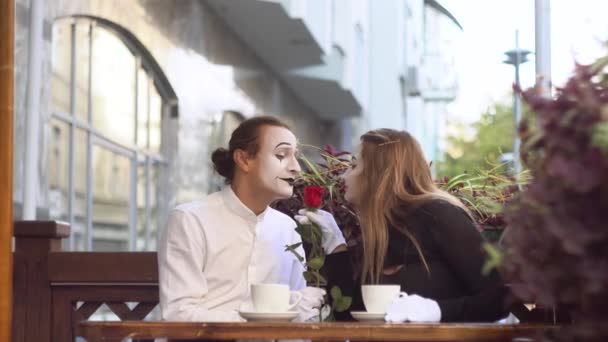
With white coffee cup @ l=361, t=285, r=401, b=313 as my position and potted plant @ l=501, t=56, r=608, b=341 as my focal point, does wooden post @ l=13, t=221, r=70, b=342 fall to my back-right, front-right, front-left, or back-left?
back-right

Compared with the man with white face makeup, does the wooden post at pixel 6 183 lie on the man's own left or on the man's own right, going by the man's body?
on the man's own right

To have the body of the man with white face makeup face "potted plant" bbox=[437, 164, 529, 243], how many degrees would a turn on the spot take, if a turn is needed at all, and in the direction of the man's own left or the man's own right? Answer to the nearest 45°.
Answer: approximately 45° to the man's own left

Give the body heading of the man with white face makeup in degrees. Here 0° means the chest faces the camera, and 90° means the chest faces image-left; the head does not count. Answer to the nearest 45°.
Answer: approximately 315°

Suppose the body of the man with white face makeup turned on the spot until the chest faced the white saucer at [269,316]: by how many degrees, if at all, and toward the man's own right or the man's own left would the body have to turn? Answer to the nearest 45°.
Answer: approximately 45° to the man's own right

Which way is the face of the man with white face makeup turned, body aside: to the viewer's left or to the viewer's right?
to the viewer's right

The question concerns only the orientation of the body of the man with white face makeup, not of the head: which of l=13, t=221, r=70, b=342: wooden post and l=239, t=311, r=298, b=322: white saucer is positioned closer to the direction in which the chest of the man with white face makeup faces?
the white saucer

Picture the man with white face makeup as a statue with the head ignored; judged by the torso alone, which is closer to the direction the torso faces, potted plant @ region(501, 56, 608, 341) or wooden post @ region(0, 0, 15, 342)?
the potted plant
